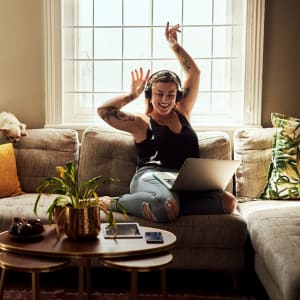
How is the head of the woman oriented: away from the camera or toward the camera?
toward the camera

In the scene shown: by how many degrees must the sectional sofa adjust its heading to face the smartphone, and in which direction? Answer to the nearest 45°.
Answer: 0° — it already faces it

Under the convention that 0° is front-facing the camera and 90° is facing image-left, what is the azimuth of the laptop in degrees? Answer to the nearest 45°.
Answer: approximately 135°

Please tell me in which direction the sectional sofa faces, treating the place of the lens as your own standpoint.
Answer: facing the viewer
